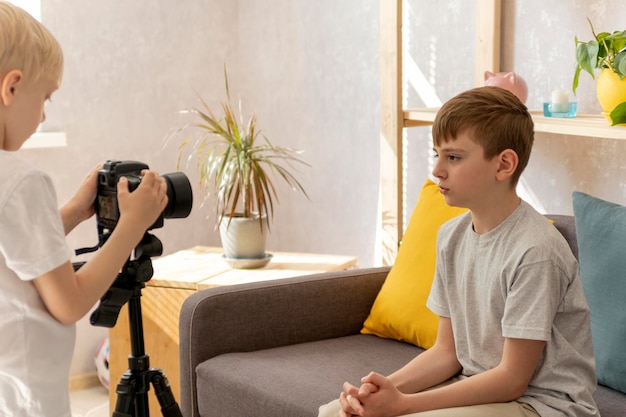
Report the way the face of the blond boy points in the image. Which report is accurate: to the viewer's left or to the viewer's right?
to the viewer's right

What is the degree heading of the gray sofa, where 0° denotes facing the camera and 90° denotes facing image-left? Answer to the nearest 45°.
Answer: approximately 45°

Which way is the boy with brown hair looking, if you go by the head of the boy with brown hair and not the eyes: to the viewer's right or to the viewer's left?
to the viewer's left

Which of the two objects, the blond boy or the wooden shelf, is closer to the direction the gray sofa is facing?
the blond boy

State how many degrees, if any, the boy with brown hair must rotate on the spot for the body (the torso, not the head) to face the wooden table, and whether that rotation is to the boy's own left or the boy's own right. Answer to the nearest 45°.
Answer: approximately 90° to the boy's own right

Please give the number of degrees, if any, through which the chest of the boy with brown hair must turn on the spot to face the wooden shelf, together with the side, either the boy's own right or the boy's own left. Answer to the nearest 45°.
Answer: approximately 135° to the boy's own right

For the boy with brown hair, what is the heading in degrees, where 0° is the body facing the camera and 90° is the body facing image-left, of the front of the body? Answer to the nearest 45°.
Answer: approximately 45°

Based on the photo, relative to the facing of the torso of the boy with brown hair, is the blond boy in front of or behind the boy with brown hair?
in front
